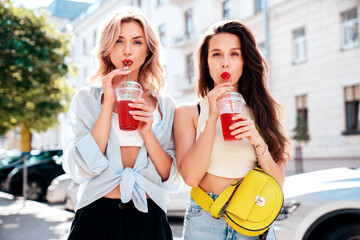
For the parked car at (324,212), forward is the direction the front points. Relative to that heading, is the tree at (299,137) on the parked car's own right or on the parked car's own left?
on the parked car's own right

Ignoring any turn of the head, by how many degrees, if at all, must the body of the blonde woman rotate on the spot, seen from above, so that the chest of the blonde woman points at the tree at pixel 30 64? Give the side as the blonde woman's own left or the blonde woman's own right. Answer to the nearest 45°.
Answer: approximately 180°

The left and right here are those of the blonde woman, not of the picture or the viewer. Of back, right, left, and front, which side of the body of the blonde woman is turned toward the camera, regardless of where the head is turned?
front

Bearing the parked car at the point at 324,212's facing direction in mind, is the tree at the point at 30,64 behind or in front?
in front

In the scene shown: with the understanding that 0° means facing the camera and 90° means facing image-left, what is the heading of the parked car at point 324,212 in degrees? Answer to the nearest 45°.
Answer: approximately 90°
